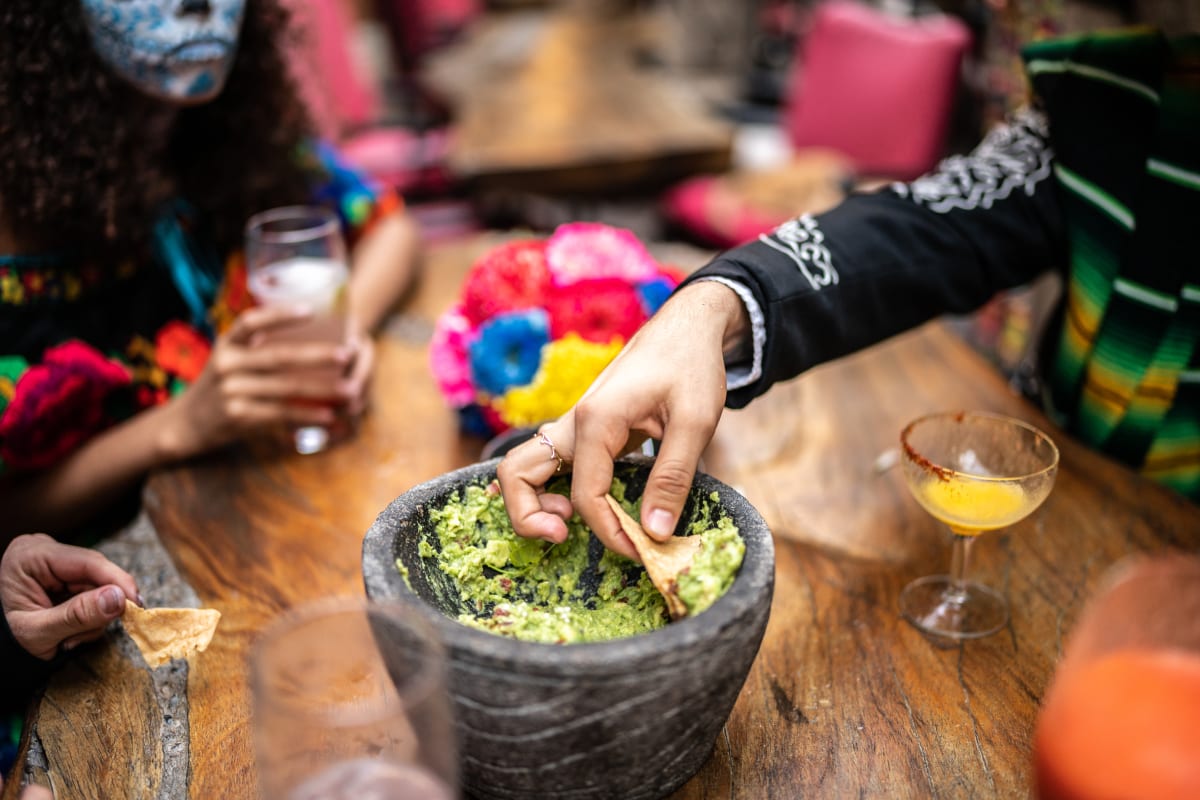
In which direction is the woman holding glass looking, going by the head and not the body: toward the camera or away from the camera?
toward the camera

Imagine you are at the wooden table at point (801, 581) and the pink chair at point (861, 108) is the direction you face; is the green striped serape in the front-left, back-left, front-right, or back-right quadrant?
front-right

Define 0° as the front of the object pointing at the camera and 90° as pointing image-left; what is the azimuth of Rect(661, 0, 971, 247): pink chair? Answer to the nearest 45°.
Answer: approximately 45°

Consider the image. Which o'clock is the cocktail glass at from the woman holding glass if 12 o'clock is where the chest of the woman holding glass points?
The cocktail glass is roughly at 12 o'clock from the woman holding glass.

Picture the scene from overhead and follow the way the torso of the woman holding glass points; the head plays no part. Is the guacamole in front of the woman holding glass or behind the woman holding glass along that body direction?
in front

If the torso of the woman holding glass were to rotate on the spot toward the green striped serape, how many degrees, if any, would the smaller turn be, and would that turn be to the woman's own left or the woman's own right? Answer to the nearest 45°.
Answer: approximately 45° to the woman's own left

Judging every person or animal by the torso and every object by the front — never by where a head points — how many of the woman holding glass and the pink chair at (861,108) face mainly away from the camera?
0

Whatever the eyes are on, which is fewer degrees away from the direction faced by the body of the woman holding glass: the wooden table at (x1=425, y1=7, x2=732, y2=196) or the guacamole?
the guacamole

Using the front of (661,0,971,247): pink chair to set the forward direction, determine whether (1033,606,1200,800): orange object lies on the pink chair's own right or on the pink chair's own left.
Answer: on the pink chair's own left

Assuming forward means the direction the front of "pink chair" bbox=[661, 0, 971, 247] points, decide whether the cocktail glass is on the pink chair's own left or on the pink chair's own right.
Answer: on the pink chair's own left

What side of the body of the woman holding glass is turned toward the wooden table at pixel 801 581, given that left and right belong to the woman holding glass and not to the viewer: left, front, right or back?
front
